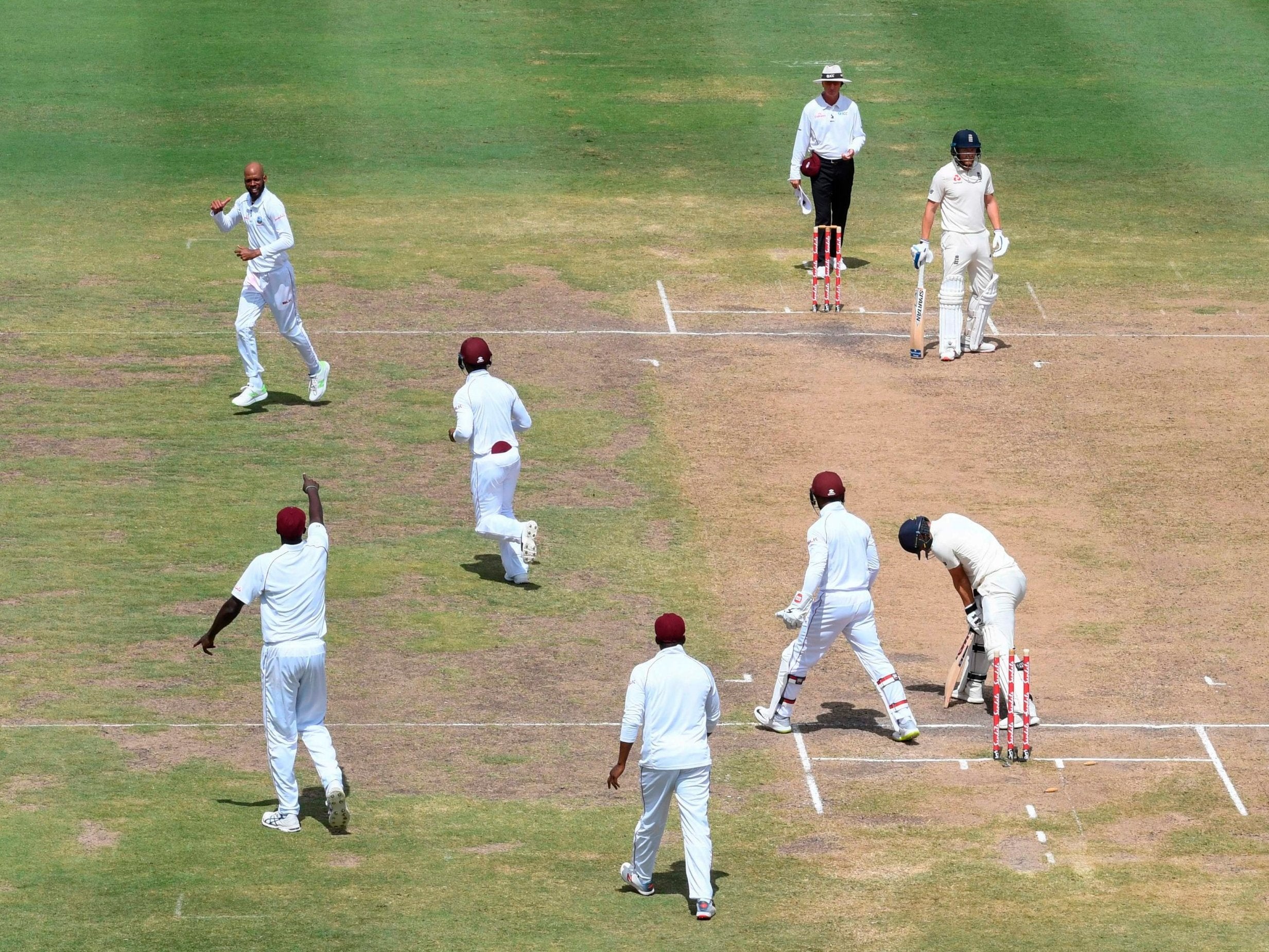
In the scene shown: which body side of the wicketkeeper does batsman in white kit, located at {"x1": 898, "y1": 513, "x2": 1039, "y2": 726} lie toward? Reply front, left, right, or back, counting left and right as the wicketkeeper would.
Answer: right

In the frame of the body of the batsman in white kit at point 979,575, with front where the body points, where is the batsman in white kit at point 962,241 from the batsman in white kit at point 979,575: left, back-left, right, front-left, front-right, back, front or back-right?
right

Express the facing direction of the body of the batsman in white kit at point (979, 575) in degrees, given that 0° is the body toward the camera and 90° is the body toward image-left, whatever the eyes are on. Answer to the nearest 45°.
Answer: approximately 90°

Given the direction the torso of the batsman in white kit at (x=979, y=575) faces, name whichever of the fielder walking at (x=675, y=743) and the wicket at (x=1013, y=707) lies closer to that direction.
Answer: the fielder walking

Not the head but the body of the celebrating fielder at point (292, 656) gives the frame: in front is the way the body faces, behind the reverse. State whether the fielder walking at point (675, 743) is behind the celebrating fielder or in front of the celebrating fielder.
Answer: behind

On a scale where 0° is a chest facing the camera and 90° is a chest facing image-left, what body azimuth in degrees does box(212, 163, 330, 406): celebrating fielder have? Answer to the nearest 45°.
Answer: approximately 45°

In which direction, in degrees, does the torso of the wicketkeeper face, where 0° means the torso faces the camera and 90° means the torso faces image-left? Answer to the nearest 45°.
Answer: approximately 135°

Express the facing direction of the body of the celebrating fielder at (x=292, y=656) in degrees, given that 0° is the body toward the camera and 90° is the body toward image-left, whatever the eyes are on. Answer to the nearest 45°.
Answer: approximately 135°

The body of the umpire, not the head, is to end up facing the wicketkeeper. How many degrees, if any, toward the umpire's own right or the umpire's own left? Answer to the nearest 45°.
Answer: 0° — they already face them

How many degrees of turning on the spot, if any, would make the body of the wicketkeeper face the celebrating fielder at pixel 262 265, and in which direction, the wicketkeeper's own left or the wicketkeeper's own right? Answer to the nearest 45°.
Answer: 0° — they already face them

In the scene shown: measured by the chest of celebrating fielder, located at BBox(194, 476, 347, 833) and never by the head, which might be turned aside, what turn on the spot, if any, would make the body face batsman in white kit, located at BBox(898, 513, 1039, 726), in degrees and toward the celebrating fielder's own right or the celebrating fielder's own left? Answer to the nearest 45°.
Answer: approximately 45° to the celebrating fielder's own right
